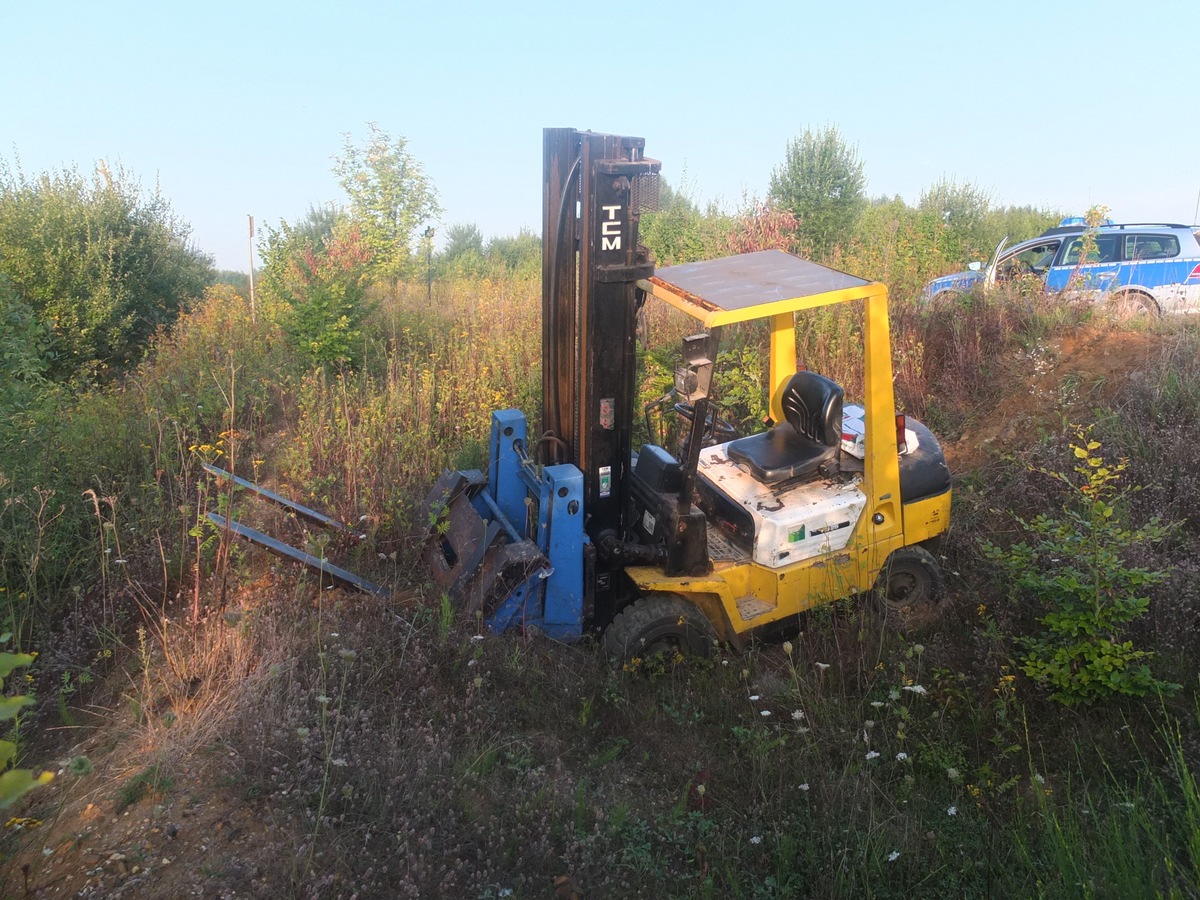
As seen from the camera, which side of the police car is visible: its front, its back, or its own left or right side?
left

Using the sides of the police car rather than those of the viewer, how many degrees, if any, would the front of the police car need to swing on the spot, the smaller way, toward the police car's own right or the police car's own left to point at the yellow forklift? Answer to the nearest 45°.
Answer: approximately 90° to the police car's own left

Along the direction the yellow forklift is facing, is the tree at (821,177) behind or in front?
behind

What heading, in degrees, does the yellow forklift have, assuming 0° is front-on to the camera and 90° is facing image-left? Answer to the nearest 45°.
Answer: approximately 45°

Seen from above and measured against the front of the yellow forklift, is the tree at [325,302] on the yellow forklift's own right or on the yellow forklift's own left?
on the yellow forklift's own right

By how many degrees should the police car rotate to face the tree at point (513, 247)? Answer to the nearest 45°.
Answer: approximately 45° to its right

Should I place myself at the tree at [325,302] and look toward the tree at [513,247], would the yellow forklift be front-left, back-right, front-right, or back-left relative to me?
back-right

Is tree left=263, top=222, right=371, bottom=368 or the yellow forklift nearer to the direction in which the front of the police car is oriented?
the tree

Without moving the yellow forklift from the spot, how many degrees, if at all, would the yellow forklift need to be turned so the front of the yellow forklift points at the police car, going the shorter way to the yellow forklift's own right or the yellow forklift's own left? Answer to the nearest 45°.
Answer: approximately 180°

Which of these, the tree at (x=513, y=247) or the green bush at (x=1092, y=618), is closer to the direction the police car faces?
the tree

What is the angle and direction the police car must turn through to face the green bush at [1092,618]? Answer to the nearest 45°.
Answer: approximately 90° to its left
